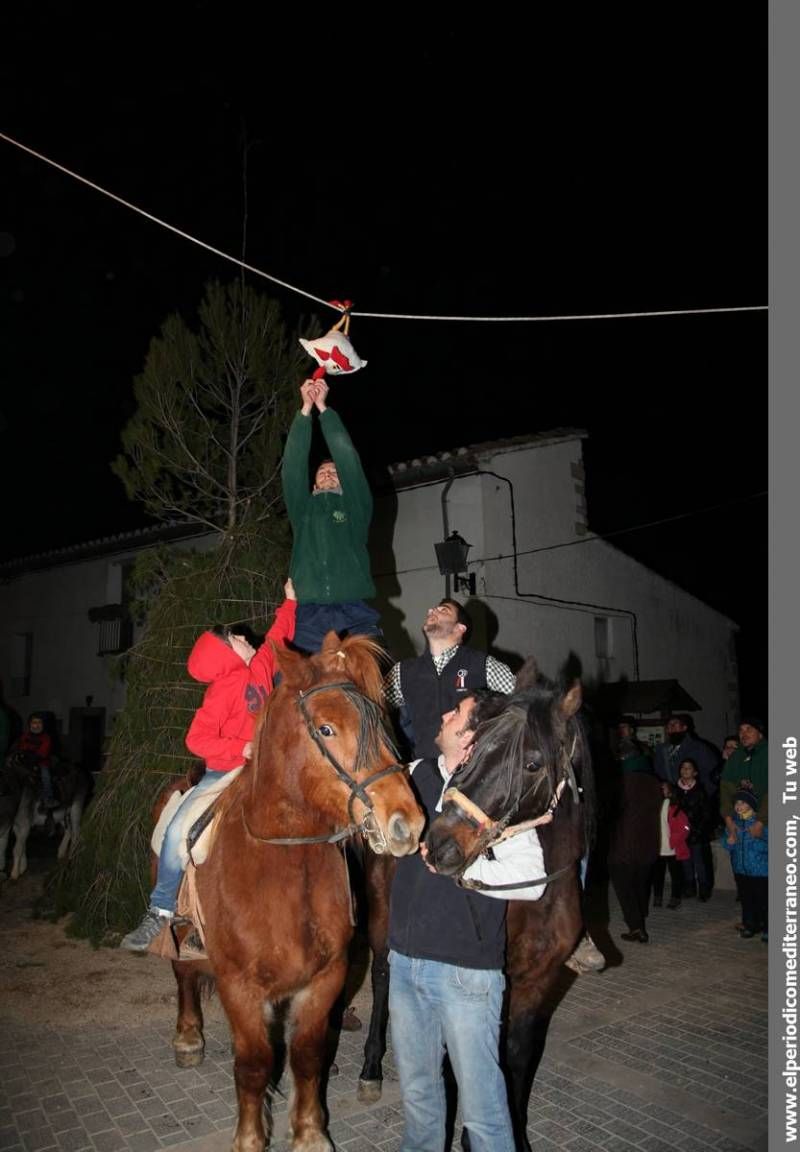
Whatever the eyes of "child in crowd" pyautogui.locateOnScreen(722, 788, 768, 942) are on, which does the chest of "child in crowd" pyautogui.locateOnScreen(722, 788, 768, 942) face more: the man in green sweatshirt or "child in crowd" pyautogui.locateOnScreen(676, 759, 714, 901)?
the man in green sweatshirt
